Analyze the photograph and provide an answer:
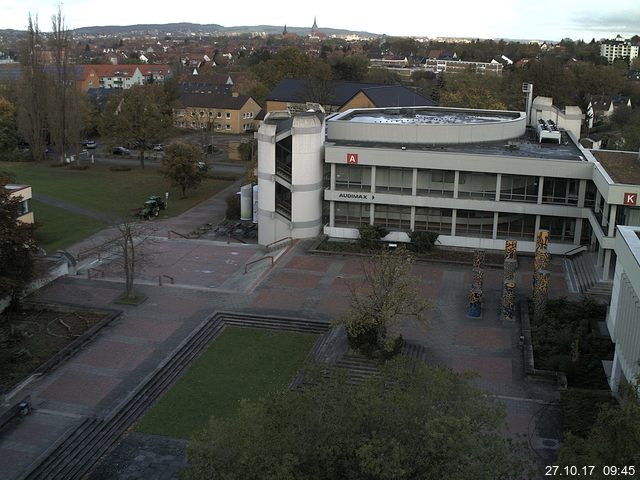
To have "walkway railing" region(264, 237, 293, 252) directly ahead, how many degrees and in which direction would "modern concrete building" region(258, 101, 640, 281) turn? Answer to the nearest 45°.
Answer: approximately 90° to its right

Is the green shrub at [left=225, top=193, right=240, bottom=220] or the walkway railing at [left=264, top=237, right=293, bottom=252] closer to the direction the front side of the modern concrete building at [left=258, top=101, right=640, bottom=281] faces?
the walkway railing

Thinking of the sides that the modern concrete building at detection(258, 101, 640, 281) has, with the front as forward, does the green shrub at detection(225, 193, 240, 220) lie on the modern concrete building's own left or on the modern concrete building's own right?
on the modern concrete building's own right

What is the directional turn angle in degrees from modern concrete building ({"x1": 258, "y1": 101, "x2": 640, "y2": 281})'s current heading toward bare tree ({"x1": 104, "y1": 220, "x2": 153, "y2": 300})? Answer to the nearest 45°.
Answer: approximately 45° to its right

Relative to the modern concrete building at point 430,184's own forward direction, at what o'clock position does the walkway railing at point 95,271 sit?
The walkway railing is roughly at 2 o'clock from the modern concrete building.

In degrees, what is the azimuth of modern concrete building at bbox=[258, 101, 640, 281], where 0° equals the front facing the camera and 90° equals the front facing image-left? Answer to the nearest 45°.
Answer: approximately 0°
